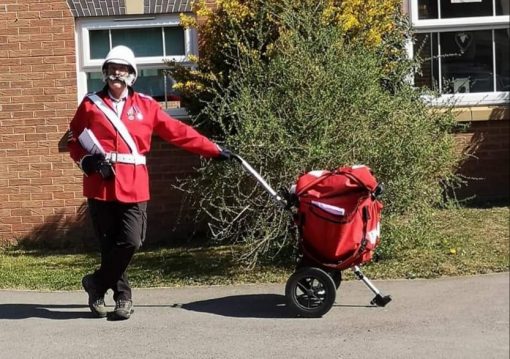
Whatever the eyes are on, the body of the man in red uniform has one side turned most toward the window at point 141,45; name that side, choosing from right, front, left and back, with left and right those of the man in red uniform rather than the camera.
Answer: back

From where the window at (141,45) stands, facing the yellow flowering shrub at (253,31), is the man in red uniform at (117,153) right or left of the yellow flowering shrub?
right

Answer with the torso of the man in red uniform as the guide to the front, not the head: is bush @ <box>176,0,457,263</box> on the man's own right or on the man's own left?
on the man's own left
